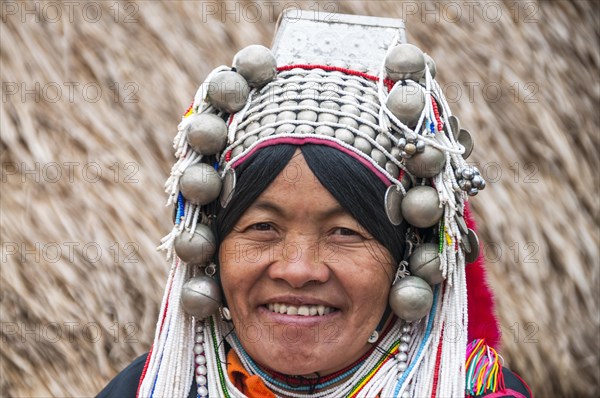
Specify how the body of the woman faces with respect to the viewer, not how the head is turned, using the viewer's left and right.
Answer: facing the viewer

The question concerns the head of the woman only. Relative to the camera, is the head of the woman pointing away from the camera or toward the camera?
toward the camera
